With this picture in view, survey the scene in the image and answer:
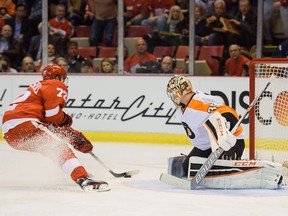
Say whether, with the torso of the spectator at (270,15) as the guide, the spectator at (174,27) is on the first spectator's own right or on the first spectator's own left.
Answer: on the first spectator's own right

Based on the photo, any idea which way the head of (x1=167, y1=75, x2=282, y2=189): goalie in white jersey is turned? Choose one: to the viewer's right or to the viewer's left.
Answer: to the viewer's left

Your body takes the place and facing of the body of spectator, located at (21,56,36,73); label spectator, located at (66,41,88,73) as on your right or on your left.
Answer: on your left

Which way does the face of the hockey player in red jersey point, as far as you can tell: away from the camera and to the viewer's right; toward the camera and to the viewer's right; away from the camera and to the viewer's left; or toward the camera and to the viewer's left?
away from the camera and to the viewer's right

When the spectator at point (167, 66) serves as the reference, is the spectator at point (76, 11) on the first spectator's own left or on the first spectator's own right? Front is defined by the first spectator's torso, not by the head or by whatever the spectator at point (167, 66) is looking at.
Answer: on the first spectator's own right

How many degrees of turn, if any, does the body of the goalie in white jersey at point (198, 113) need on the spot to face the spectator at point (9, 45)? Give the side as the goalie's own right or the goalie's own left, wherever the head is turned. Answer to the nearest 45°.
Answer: approximately 45° to the goalie's own right

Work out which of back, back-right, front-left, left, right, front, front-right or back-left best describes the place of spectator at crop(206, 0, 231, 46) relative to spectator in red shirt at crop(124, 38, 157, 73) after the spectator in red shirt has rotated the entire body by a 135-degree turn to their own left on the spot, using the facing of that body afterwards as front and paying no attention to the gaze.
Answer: front-right

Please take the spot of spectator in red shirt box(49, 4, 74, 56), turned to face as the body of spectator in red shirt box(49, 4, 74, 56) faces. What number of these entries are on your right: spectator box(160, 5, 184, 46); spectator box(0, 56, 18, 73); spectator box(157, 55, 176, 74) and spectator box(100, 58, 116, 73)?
1

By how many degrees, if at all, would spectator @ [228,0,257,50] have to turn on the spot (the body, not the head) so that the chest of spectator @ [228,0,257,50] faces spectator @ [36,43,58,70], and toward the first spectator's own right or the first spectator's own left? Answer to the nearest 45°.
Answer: approximately 45° to the first spectator's own right

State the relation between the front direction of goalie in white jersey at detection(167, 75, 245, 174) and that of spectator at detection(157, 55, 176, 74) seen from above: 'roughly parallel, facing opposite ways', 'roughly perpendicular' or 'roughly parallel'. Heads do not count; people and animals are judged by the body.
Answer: roughly perpendicular

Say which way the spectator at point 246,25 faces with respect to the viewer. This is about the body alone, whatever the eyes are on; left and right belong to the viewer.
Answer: facing the viewer and to the left of the viewer

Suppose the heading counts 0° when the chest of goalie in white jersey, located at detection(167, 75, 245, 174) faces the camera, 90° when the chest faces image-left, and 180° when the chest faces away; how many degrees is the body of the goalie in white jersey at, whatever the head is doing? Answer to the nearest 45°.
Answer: approximately 90°
